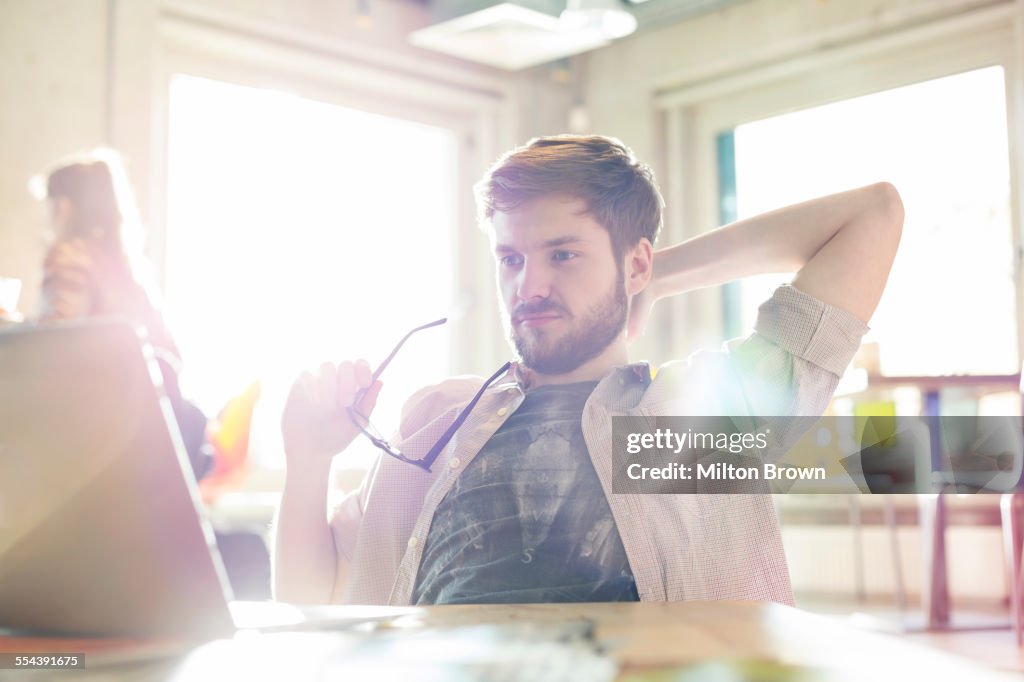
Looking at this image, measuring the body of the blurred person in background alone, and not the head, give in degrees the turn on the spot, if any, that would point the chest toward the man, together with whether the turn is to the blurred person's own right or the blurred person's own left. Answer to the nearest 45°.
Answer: approximately 90° to the blurred person's own left

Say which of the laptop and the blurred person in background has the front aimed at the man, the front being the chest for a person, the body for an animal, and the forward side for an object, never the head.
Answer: the laptop

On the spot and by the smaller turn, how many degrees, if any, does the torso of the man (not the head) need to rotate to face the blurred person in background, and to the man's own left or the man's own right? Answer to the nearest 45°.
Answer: approximately 90° to the man's own right

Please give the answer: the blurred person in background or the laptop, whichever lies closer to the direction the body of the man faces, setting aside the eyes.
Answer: the laptop

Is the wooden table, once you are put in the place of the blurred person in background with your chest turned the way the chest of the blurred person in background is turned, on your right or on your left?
on your left

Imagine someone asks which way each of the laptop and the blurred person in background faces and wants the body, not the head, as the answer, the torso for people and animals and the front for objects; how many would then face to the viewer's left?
1

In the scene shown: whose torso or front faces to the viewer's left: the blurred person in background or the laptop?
the blurred person in background

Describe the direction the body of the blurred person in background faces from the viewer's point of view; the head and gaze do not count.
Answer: to the viewer's left

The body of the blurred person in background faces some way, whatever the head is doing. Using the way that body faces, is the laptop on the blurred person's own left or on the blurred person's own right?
on the blurred person's own left

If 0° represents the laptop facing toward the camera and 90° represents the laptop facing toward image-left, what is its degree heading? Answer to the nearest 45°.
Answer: approximately 225°

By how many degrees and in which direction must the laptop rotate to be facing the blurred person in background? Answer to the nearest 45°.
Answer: approximately 45° to its left

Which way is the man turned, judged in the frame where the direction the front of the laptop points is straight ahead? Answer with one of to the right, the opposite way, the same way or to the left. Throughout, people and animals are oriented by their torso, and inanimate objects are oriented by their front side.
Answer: the opposite way
